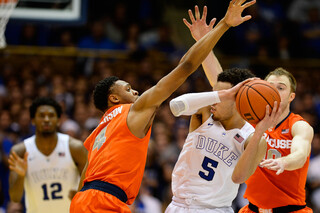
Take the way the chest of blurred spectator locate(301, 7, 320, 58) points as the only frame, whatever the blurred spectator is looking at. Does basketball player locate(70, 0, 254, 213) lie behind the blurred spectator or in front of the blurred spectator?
in front

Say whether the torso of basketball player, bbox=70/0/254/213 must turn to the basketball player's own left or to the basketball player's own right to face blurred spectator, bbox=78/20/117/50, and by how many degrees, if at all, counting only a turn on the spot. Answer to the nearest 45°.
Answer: approximately 45° to the basketball player's own left

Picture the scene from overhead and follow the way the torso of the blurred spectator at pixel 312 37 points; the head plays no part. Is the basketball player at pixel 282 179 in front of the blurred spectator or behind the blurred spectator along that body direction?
in front

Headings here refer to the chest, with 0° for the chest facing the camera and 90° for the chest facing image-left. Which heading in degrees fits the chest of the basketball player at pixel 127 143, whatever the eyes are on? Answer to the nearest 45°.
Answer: approximately 225°

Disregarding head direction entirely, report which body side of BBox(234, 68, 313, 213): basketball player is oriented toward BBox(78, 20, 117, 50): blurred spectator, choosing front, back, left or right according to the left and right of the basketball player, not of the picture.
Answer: right

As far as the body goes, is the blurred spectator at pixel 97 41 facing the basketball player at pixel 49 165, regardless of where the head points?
yes

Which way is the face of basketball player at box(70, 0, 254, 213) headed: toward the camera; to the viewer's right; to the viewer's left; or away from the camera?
to the viewer's right

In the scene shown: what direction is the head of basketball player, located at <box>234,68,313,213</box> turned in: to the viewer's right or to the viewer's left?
to the viewer's left

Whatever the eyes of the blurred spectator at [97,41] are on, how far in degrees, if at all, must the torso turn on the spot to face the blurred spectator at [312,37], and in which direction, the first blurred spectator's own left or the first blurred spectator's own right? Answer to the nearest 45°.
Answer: approximately 90° to the first blurred spectator's own left

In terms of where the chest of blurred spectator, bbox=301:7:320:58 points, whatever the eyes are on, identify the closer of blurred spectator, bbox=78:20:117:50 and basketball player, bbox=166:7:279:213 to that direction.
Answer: the basketball player

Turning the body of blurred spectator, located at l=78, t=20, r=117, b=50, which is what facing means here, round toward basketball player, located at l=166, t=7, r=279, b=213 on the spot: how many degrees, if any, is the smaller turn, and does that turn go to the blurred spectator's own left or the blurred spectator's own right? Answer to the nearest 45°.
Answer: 0° — they already face them

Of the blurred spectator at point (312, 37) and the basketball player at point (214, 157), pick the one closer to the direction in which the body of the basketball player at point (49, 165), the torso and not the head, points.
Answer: the basketball player

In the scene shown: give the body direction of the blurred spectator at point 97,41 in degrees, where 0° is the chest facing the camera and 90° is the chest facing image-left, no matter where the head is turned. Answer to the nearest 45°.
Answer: approximately 0°

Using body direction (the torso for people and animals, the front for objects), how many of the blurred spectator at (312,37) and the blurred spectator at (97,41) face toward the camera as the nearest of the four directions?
2
